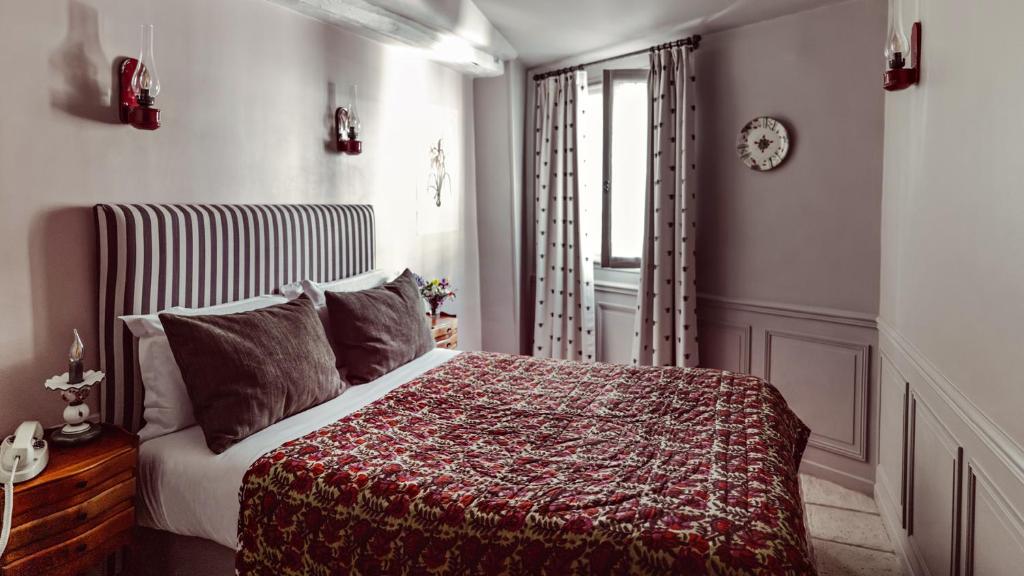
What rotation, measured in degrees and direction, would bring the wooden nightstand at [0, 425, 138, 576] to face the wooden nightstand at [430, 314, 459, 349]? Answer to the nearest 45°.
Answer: approximately 90° to its left

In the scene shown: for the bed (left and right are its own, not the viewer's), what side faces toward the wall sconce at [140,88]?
back

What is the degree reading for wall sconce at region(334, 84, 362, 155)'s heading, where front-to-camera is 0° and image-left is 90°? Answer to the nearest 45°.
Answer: approximately 315°

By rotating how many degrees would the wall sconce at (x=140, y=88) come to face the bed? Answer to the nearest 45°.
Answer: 0° — it already faces it

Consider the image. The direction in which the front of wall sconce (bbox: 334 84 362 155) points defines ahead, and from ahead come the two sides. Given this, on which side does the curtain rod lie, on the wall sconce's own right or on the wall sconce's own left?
on the wall sconce's own left

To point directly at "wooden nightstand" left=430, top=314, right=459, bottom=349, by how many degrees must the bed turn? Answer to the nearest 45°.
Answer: approximately 135° to its left

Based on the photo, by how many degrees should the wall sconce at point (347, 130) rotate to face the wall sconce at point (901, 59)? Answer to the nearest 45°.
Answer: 0° — it already faces it

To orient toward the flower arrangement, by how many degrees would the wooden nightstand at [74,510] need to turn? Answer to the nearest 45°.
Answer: approximately 90° to its left

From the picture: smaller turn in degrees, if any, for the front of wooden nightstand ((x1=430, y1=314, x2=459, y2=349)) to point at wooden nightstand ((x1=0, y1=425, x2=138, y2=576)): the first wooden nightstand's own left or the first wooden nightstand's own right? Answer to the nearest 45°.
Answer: approximately 90° to the first wooden nightstand's own right

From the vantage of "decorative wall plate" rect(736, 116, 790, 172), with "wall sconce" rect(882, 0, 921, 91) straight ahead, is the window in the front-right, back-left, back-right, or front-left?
back-right

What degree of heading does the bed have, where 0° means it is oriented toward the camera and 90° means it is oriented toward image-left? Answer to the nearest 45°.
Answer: approximately 315°
